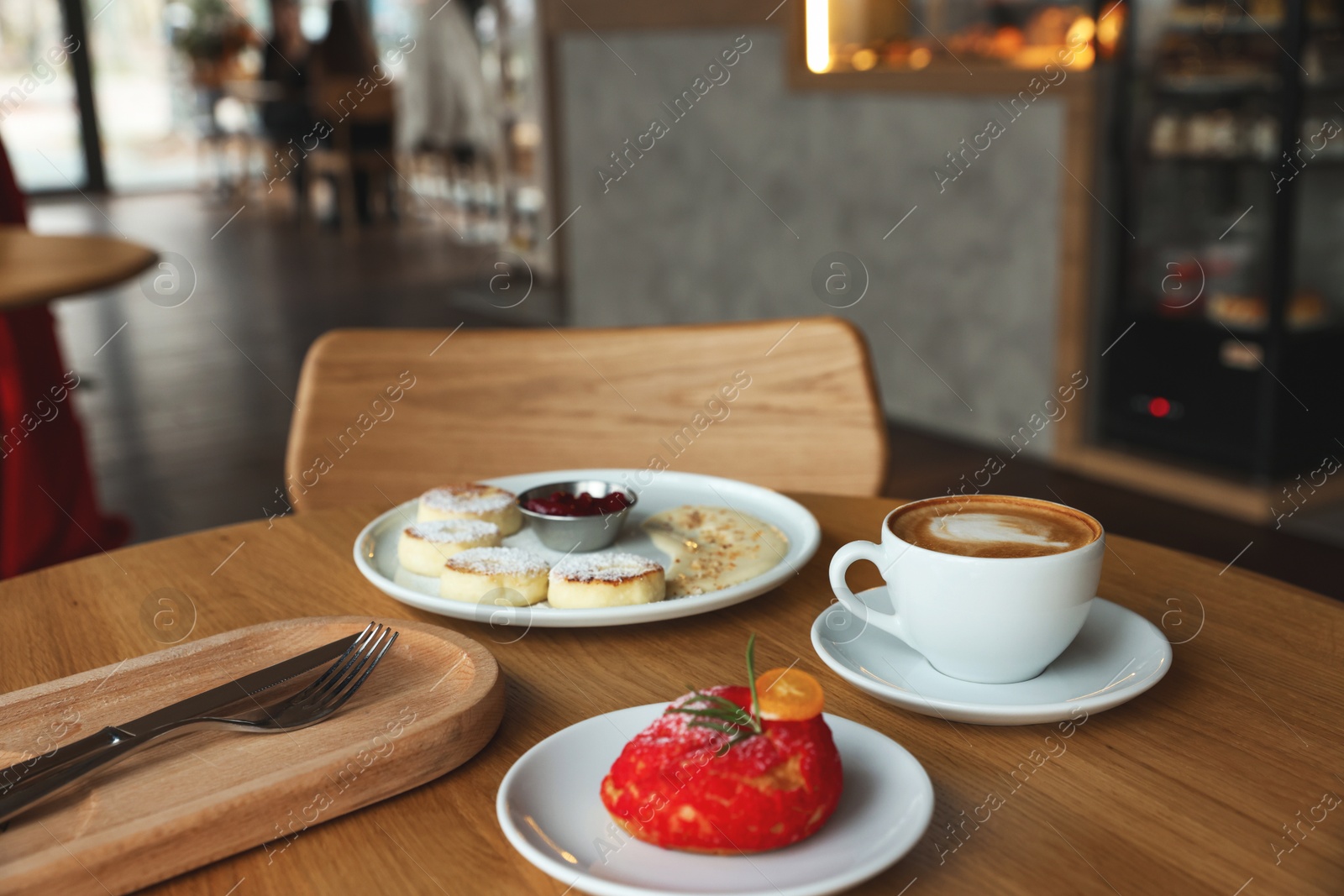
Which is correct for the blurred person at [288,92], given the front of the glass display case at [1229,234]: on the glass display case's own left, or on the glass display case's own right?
on the glass display case's own right

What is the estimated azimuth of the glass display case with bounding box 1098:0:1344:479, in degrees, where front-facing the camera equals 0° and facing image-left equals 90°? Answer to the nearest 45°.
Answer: approximately 45°

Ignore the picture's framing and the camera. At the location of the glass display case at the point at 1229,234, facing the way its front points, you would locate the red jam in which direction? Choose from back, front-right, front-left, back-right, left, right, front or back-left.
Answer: front-left

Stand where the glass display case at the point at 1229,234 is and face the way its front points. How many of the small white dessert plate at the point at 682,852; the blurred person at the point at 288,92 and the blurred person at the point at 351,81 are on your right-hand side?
2

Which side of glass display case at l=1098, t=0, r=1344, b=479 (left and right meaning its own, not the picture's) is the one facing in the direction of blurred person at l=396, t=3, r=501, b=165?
right

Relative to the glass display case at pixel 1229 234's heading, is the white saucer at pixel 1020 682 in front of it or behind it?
in front

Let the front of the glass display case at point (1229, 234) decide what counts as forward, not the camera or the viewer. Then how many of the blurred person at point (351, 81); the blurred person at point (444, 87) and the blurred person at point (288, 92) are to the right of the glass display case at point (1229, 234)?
3

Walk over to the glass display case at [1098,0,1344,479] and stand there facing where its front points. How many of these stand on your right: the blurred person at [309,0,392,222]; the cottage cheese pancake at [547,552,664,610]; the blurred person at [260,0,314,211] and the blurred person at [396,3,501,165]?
3

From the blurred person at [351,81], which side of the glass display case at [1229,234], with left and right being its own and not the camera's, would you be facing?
right

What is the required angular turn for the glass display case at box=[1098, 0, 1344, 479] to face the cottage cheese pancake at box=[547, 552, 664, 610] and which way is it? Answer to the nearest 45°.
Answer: approximately 45° to its left

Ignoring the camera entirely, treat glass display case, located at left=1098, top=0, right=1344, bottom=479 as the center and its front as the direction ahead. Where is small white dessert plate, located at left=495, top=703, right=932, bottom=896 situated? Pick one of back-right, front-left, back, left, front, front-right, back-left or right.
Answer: front-left
